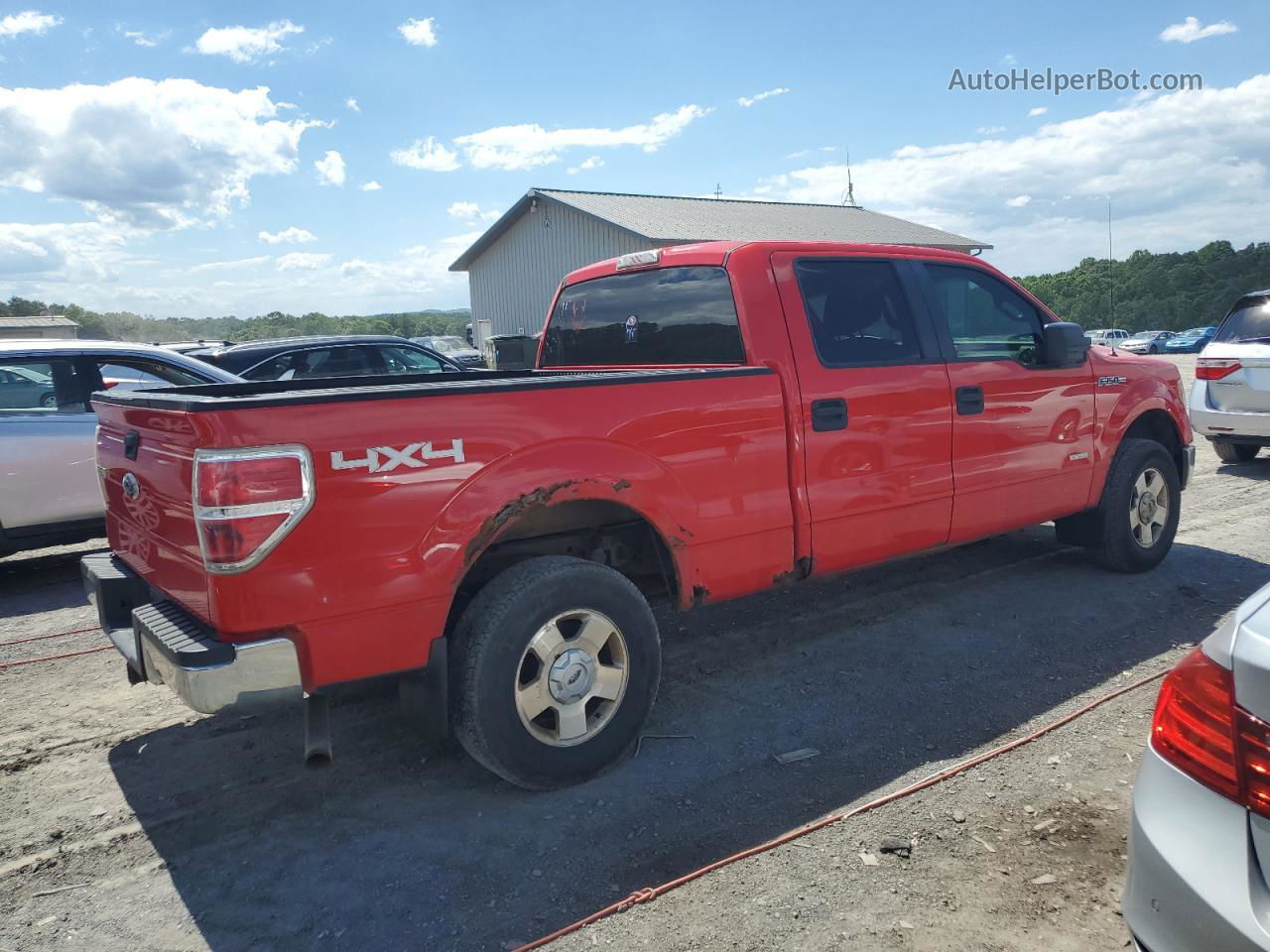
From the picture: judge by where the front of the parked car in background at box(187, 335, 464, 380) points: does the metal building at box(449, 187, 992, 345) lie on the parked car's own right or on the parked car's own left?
on the parked car's own left

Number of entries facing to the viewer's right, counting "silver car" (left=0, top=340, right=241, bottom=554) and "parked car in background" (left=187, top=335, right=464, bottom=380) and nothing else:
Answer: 2

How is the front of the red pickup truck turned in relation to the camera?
facing away from the viewer and to the right of the viewer

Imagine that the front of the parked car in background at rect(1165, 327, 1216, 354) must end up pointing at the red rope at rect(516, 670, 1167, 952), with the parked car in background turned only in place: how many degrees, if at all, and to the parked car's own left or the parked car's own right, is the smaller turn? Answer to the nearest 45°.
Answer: approximately 45° to the parked car's own left

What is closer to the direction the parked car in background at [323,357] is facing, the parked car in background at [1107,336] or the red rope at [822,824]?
the parked car in background

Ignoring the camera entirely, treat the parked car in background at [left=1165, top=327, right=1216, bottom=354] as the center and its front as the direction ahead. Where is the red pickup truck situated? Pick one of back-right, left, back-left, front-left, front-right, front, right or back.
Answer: front-left

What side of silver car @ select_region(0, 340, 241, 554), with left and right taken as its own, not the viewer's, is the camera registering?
right

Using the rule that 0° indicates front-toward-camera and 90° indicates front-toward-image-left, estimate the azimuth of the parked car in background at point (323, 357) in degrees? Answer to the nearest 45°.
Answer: approximately 270°

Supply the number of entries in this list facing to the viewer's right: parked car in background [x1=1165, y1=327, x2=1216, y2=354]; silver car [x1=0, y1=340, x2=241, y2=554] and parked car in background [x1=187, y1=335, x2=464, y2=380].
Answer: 2

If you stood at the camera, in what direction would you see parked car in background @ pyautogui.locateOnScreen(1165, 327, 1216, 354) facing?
facing the viewer and to the left of the viewer
